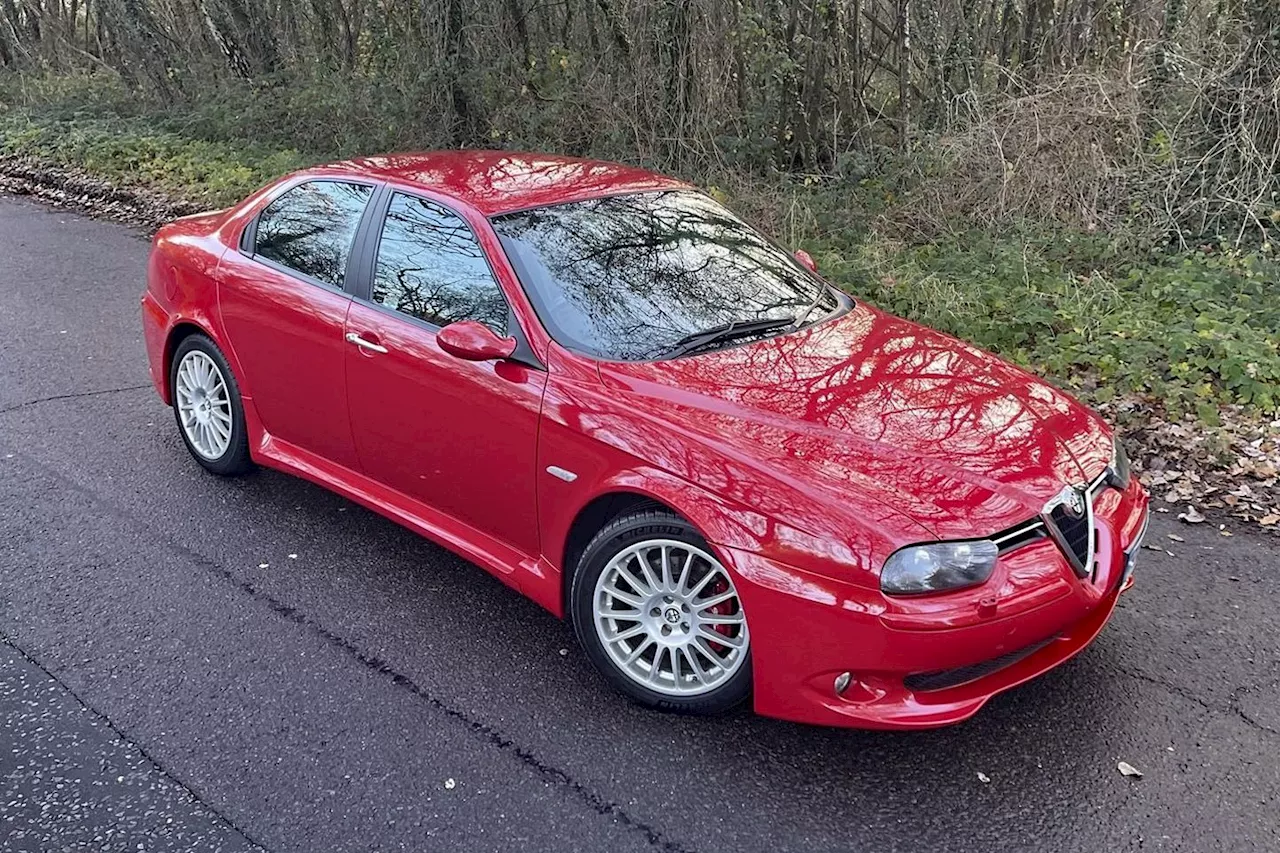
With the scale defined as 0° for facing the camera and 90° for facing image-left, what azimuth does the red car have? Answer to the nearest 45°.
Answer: approximately 315°

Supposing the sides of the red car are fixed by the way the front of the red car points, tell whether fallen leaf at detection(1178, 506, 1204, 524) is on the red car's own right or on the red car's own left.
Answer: on the red car's own left
